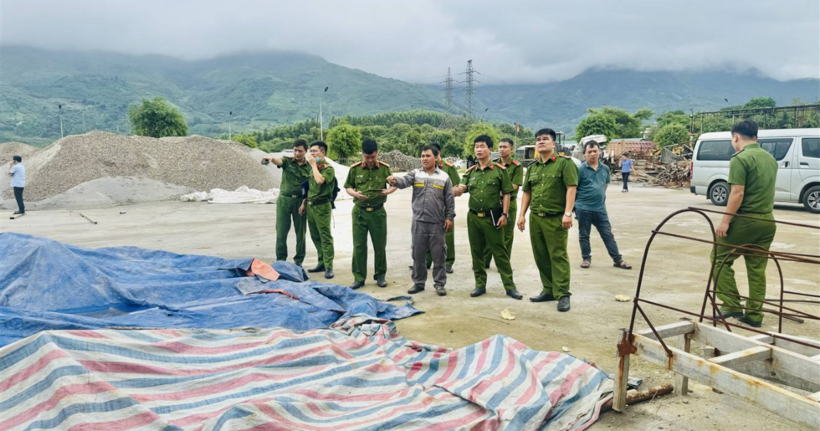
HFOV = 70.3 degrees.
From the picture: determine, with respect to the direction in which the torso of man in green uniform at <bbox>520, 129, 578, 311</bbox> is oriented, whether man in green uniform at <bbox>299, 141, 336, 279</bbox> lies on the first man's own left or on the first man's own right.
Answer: on the first man's own right

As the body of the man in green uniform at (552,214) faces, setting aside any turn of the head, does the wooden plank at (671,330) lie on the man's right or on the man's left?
on the man's left

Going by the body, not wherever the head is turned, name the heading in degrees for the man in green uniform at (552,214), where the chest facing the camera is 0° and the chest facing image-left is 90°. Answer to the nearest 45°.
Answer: approximately 45°

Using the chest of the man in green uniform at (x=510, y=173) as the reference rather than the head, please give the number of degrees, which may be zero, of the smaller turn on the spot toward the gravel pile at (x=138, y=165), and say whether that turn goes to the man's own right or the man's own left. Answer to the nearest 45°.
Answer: approximately 90° to the man's own right

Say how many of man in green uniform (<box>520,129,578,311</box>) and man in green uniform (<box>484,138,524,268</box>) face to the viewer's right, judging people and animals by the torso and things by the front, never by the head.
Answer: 0

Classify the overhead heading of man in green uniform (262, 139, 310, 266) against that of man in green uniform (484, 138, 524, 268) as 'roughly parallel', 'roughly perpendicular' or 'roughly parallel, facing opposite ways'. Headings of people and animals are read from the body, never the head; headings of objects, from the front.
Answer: roughly perpendicular

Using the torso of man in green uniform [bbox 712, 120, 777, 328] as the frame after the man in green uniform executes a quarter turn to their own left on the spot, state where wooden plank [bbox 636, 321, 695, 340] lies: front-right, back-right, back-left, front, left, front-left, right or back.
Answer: front-left
